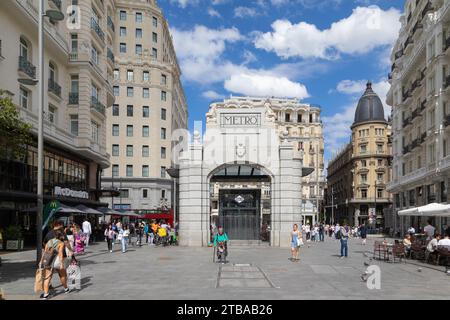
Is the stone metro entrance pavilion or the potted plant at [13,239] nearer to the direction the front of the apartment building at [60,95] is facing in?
the stone metro entrance pavilion

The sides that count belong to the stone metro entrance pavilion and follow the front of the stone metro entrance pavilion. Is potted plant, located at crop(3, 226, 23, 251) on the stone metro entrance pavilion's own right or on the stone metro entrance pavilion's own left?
on the stone metro entrance pavilion's own right

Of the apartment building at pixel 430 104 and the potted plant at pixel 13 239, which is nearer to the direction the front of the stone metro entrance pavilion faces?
the potted plant

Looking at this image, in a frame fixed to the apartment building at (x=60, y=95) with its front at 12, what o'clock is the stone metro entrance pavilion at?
The stone metro entrance pavilion is roughly at 12 o'clock from the apartment building.

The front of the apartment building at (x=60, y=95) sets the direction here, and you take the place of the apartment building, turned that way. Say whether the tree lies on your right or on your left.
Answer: on your right

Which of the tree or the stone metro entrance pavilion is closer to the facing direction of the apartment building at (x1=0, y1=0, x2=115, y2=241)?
the stone metro entrance pavilion

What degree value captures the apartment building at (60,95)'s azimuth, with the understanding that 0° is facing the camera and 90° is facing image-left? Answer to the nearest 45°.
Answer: approximately 315°

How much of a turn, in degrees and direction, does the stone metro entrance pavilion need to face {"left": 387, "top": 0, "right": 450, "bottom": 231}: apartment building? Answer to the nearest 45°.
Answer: approximately 135° to its left

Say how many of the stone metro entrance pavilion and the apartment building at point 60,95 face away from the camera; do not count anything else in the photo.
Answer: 0

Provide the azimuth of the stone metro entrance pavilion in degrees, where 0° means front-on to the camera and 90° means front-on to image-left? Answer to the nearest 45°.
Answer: approximately 0°
